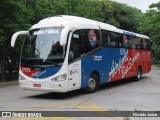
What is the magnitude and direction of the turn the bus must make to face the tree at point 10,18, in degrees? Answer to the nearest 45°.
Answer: approximately 90° to its right

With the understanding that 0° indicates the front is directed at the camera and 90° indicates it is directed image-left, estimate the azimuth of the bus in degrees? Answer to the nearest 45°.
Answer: approximately 45°
